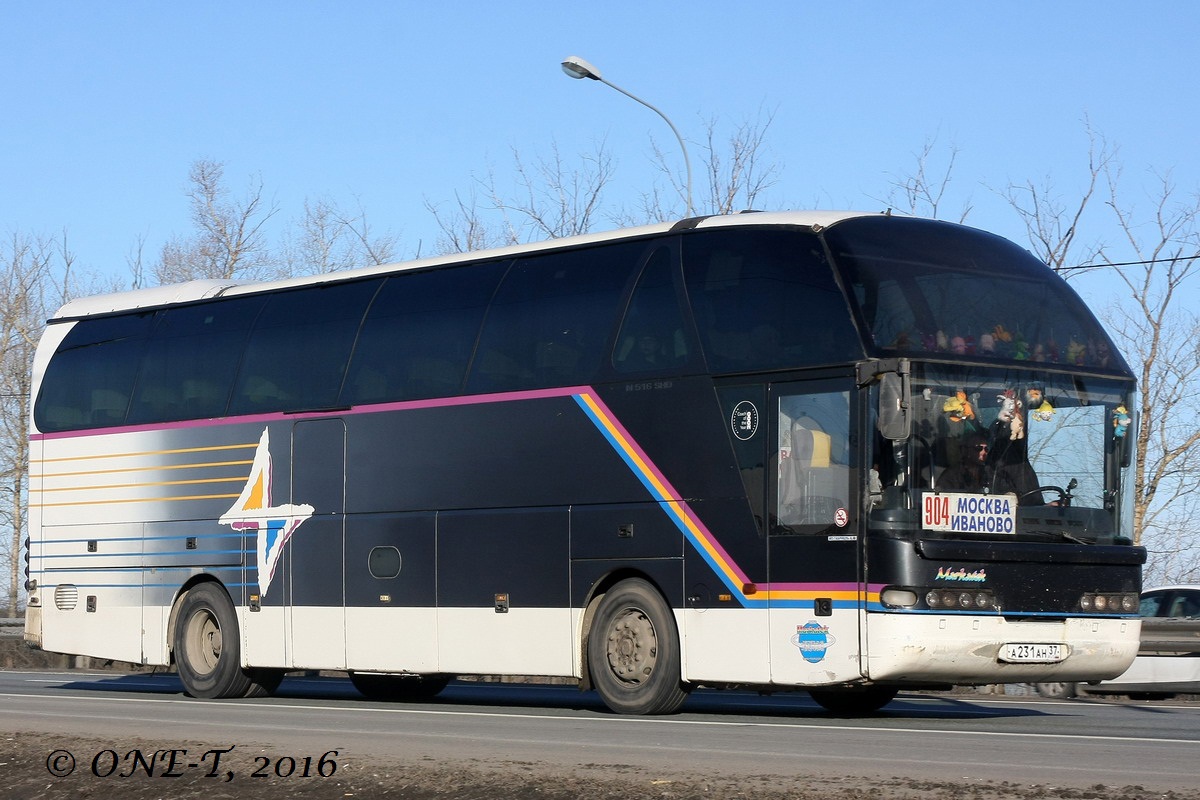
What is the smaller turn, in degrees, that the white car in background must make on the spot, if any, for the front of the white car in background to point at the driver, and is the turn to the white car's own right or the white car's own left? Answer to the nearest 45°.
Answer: approximately 90° to the white car's own left

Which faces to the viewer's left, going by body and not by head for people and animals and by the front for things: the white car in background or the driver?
the white car in background

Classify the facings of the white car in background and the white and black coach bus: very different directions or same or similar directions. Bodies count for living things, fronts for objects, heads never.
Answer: very different directions

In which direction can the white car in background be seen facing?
to the viewer's left

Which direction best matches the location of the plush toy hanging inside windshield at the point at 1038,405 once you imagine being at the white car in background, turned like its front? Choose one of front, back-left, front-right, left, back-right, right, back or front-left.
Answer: left

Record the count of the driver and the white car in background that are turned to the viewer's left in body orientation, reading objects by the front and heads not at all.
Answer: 1

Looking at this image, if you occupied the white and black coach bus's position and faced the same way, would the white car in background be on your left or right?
on your left

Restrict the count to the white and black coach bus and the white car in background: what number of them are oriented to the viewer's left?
1

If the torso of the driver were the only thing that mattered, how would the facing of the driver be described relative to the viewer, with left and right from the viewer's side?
facing the viewer and to the right of the viewer
